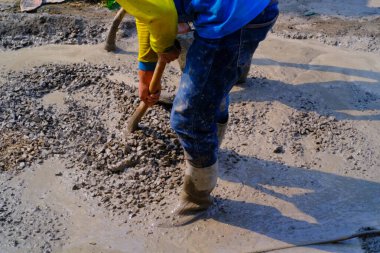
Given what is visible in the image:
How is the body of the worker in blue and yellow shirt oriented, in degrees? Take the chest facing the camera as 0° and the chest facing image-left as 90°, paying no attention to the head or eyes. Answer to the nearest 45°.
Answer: approximately 90°

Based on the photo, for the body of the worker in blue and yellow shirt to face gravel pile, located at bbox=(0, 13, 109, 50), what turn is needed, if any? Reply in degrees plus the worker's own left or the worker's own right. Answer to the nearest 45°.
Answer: approximately 45° to the worker's own right
